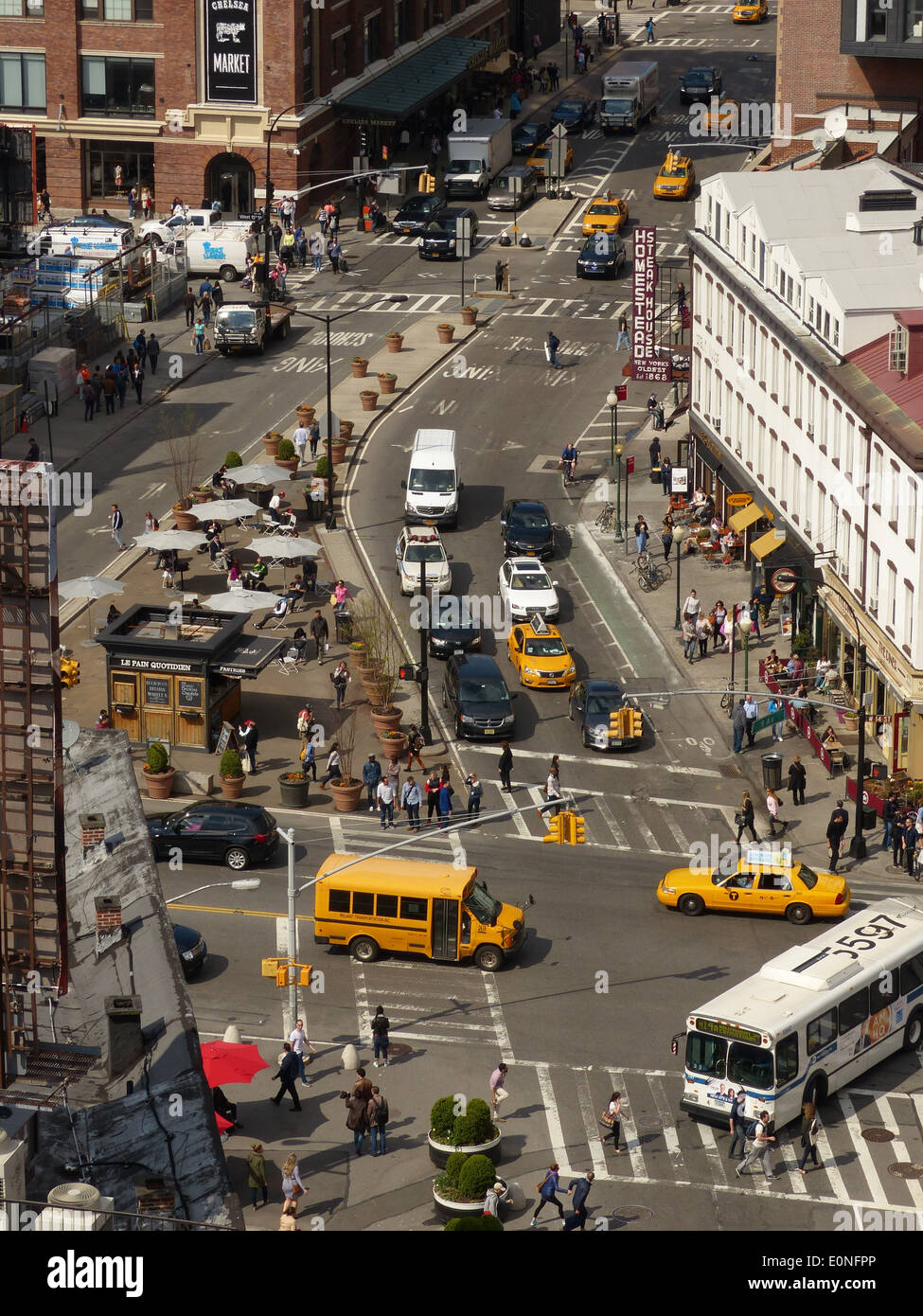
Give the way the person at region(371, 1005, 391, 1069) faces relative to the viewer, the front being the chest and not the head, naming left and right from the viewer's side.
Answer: facing away from the viewer

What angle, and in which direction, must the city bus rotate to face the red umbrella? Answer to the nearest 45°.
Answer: approximately 45° to its right

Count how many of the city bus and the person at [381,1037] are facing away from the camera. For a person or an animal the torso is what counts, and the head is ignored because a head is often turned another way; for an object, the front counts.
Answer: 1

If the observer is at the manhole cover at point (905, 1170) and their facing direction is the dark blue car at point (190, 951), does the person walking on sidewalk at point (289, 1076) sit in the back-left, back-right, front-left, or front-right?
front-left

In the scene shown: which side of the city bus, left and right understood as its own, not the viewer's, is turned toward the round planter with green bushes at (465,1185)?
front

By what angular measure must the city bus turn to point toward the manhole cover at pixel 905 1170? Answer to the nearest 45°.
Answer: approximately 90° to its left

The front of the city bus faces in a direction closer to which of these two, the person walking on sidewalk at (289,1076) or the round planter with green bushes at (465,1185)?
the round planter with green bushes

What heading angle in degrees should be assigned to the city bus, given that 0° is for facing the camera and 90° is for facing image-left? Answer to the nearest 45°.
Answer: approximately 45°

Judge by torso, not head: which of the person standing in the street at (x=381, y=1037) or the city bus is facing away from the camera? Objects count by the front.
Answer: the person standing in the street

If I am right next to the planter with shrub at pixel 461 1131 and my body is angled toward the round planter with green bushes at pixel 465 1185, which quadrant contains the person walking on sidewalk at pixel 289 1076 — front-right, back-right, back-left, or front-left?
back-right

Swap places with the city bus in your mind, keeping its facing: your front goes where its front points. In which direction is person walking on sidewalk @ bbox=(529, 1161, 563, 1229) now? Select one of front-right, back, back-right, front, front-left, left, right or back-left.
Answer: front

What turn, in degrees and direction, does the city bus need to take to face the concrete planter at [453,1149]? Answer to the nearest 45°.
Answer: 0° — it already faces it
